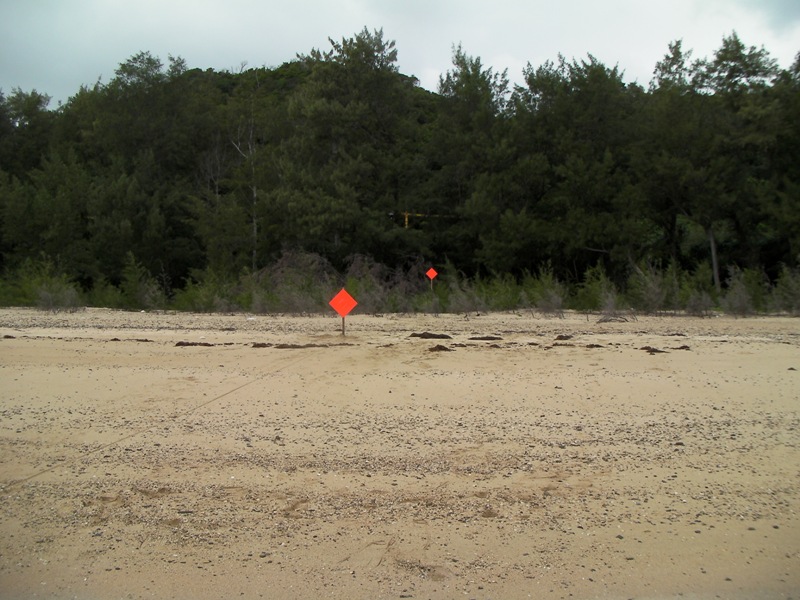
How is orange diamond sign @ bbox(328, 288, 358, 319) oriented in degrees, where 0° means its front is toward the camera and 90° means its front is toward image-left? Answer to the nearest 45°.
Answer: approximately 0°

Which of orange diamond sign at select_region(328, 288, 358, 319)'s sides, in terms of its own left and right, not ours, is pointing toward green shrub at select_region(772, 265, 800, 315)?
left

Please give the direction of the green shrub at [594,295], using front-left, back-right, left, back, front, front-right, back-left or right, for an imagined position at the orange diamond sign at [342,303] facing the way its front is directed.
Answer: back-left

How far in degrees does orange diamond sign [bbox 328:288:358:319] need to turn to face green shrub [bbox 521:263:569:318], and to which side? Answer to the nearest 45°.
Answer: approximately 135° to its left
